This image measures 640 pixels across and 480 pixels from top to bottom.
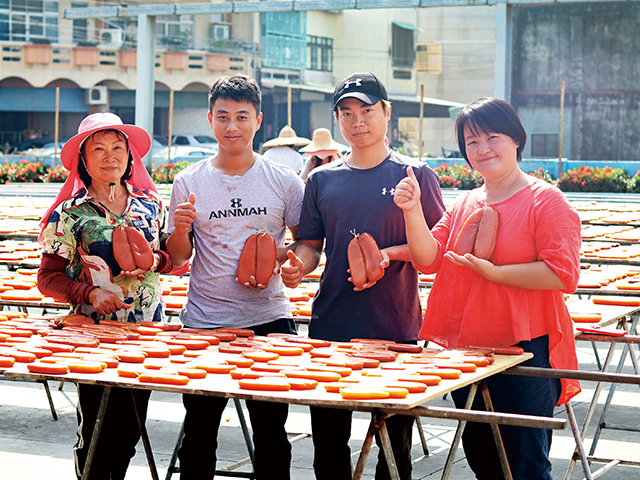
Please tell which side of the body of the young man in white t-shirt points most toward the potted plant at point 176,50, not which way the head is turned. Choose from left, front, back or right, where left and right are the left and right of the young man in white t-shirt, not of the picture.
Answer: back

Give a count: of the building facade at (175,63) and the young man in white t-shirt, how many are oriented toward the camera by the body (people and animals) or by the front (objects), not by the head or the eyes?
2

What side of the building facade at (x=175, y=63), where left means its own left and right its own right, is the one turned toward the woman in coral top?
front

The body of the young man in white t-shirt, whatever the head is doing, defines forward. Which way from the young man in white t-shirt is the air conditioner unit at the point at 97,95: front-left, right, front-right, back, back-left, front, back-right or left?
back

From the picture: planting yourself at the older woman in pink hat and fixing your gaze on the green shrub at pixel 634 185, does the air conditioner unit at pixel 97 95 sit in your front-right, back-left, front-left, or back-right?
front-left

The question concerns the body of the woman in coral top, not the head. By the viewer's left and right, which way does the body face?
facing the viewer and to the left of the viewer

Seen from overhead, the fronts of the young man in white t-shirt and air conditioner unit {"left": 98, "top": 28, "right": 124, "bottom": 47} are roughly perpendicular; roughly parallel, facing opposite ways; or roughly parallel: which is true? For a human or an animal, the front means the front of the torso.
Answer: roughly parallel

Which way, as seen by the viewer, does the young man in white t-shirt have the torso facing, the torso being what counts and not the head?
toward the camera

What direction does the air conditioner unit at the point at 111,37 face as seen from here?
toward the camera
